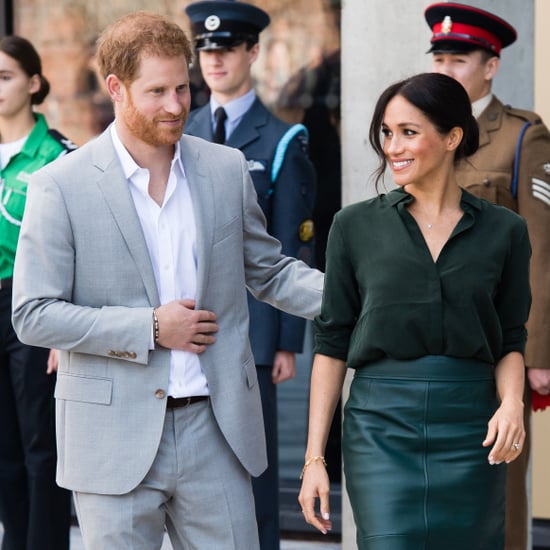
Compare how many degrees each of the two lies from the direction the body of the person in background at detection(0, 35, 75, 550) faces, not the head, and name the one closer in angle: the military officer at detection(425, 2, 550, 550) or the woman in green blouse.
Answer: the woman in green blouse

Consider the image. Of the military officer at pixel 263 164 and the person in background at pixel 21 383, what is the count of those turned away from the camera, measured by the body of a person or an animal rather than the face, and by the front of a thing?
0

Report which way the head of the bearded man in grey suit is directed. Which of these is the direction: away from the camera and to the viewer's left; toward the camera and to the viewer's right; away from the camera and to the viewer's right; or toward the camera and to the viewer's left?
toward the camera and to the viewer's right

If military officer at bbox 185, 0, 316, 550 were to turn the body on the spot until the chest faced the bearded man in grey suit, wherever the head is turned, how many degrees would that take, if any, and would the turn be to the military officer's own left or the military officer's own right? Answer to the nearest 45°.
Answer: approximately 45° to the military officer's own left

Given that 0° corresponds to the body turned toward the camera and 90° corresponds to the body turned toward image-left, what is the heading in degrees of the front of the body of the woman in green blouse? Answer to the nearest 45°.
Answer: approximately 0°

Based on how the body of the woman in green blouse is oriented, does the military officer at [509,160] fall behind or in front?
behind

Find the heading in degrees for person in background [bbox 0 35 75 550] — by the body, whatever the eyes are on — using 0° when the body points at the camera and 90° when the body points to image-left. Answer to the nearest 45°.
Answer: approximately 45°

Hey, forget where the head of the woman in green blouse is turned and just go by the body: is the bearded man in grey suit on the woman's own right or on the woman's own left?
on the woman's own right

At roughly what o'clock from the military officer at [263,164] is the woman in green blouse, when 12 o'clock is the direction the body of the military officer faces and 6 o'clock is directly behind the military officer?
The woman in green blouse is roughly at 10 o'clock from the military officer.

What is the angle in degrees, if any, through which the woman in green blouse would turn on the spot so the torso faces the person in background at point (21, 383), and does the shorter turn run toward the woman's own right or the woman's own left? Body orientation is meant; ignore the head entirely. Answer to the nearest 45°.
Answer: approximately 135° to the woman's own right

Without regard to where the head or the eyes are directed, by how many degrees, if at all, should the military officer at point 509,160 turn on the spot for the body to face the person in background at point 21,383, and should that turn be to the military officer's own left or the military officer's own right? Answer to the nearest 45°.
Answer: approximately 45° to the military officer's own right
